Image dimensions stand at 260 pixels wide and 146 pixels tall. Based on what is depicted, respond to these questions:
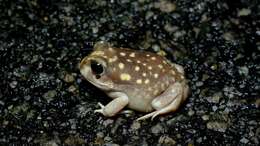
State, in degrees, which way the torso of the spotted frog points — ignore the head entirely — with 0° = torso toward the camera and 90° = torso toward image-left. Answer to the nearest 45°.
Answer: approximately 90°

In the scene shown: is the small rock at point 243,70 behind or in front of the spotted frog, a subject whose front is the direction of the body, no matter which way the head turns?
behind

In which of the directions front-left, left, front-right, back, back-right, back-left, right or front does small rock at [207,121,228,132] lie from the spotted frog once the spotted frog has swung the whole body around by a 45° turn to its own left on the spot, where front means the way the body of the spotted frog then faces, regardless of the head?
back-left

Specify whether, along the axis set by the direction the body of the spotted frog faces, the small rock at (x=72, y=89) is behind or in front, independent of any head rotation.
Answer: in front

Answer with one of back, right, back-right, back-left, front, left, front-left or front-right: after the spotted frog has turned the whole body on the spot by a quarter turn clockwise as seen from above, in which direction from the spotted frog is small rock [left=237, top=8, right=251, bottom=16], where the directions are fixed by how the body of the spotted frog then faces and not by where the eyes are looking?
front-right

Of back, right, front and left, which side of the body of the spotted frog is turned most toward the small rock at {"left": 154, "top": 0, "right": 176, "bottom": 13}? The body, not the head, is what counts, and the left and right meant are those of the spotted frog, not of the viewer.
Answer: right

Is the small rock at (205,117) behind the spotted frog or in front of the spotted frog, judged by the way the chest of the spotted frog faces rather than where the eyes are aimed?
behind
